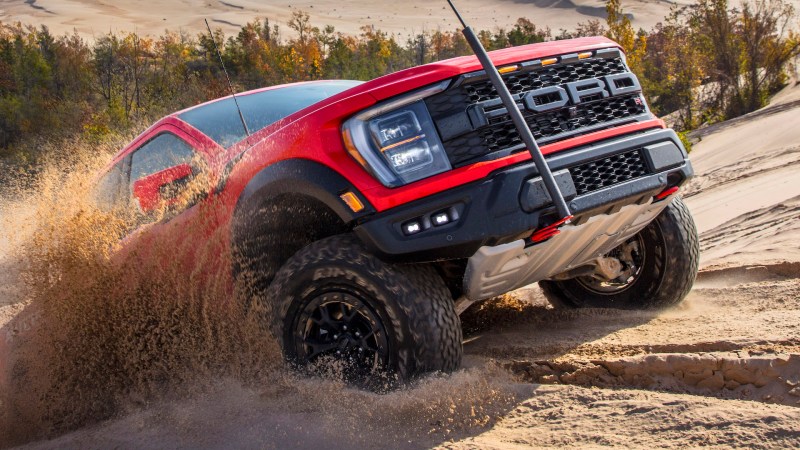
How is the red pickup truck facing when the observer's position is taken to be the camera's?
facing the viewer and to the right of the viewer
